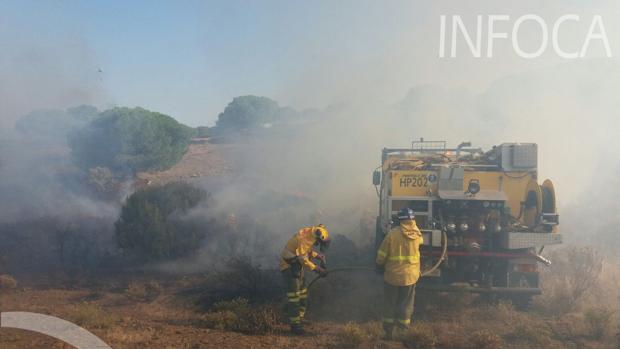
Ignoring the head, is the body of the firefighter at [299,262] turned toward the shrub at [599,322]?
yes

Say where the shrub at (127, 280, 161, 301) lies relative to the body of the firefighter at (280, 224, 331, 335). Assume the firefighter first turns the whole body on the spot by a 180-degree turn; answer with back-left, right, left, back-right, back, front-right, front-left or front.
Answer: front-right

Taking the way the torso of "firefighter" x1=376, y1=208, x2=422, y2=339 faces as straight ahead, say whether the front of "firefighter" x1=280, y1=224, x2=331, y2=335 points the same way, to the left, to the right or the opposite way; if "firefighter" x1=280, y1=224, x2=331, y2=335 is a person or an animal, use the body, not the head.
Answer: to the right

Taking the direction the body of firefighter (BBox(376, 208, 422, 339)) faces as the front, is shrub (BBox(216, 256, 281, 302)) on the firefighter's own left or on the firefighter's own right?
on the firefighter's own left

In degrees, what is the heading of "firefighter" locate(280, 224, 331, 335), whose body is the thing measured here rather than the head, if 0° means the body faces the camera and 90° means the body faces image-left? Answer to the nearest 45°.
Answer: approximately 270°

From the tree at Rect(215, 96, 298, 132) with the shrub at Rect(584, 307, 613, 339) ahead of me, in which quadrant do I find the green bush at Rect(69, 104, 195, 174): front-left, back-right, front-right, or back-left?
front-right

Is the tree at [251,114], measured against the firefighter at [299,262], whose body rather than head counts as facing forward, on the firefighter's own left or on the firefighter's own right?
on the firefighter's own left

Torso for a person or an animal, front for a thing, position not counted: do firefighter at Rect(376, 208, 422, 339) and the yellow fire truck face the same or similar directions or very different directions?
same or similar directions

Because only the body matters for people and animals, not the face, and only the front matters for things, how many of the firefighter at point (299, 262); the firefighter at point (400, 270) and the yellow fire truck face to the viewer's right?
1

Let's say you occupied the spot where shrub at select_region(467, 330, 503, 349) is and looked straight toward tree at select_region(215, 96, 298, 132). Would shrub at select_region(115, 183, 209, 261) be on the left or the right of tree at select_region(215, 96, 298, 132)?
left

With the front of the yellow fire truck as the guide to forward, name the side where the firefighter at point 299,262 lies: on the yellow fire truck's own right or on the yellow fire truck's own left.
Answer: on the yellow fire truck's own left

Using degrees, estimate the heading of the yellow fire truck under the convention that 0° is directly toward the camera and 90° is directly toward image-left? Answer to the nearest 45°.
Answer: approximately 180°

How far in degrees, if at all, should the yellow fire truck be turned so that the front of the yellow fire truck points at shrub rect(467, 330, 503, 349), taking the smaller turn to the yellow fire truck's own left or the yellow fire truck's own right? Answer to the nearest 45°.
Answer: approximately 180°

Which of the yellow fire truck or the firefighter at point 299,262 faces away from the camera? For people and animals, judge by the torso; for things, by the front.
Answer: the yellow fire truck

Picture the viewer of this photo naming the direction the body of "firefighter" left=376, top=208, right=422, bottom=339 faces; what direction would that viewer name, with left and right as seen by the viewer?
facing away from the viewer

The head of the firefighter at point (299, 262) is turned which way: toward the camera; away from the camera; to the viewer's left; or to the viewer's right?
to the viewer's right
